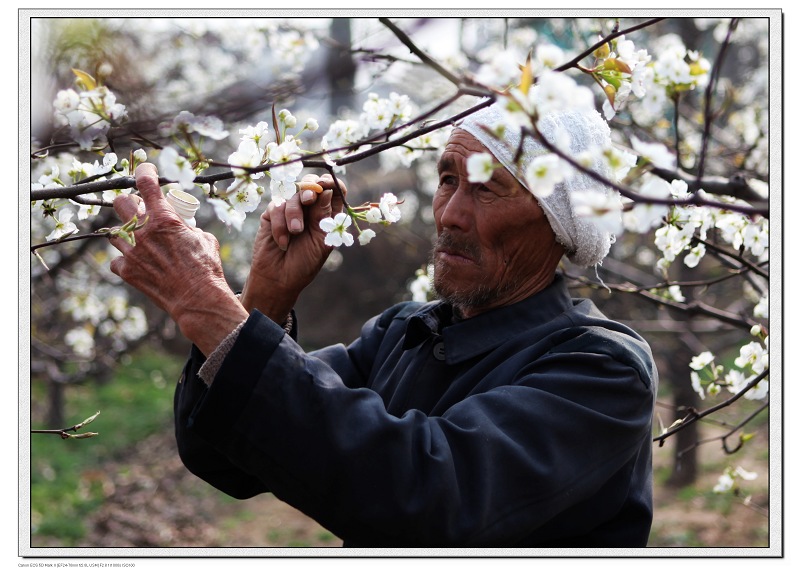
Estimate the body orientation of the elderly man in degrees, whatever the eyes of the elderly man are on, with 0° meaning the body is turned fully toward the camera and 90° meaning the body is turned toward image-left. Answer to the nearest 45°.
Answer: approximately 45°

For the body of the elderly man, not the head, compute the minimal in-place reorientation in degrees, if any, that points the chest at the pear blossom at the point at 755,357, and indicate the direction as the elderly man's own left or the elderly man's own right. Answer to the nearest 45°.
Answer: approximately 180°

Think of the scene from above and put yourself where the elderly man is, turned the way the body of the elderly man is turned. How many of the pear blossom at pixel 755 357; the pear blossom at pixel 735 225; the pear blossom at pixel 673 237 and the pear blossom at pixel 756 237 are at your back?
4

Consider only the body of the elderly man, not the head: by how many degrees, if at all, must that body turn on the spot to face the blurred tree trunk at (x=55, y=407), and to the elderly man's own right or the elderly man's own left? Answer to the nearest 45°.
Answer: approximately 90° to the elderly man's own right

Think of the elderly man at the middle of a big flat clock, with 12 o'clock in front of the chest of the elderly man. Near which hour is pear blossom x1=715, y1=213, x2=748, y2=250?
The pear blossom is roughly at 6 o'clock from the elderly man.

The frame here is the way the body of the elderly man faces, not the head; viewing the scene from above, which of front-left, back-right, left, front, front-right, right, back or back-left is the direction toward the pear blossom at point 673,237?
back
